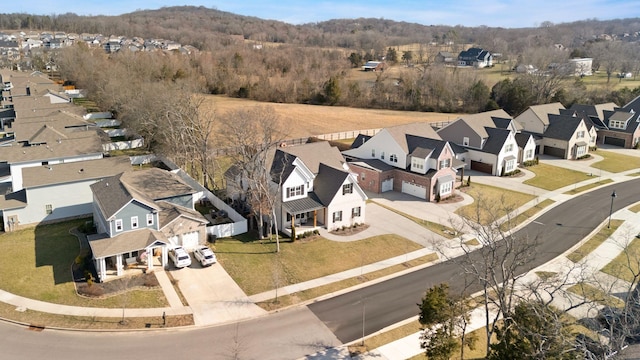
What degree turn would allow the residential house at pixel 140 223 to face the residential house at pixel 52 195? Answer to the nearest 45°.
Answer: approximately 135° to its right

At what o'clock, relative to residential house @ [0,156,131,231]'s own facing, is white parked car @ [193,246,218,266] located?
The white parked car is roughly at 8 o'clock from the residential house.

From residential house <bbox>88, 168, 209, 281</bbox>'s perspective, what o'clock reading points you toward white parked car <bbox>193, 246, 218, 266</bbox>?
The white parked car is roughly at 10 o'clock from the residential house.

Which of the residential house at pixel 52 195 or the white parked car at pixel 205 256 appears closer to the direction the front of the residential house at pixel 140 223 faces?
the white parked car

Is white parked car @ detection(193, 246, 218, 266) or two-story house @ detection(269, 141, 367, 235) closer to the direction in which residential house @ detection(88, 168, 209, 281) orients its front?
the white parked car

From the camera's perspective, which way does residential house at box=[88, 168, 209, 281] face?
toward the camera

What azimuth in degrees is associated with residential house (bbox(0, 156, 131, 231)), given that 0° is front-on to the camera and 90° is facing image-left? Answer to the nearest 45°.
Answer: approximately 90°

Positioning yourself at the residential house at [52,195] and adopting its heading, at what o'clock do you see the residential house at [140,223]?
the residential house at [140,223] is roughly at 8 o'clock from the residential house at [52,195].

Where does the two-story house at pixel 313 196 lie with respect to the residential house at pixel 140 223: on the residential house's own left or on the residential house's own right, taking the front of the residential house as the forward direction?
on the residential house's own left

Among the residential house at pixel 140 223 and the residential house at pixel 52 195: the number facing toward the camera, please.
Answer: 1

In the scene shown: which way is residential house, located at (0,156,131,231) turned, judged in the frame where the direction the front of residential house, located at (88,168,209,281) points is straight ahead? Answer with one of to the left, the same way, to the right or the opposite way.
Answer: to the right
